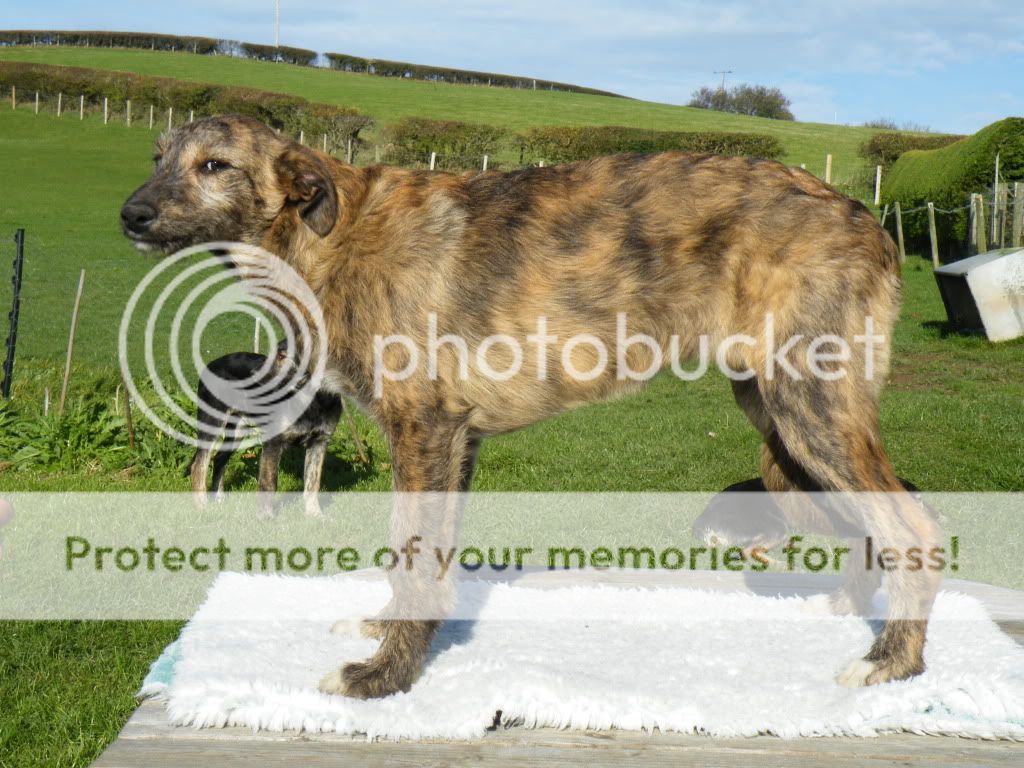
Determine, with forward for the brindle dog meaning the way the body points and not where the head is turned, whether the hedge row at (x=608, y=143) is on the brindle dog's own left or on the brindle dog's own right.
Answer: on the brindle dog's own right

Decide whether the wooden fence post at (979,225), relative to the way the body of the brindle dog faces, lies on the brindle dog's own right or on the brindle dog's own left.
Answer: on the brindle dog's own right

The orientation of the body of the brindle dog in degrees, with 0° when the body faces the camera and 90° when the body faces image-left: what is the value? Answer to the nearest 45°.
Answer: approximately 90°

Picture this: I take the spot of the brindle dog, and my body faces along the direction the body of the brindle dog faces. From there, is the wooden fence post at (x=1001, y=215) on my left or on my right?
on my right

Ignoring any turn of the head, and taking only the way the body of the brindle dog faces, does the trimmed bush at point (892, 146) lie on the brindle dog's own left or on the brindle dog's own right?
on the brindle dog's own right
